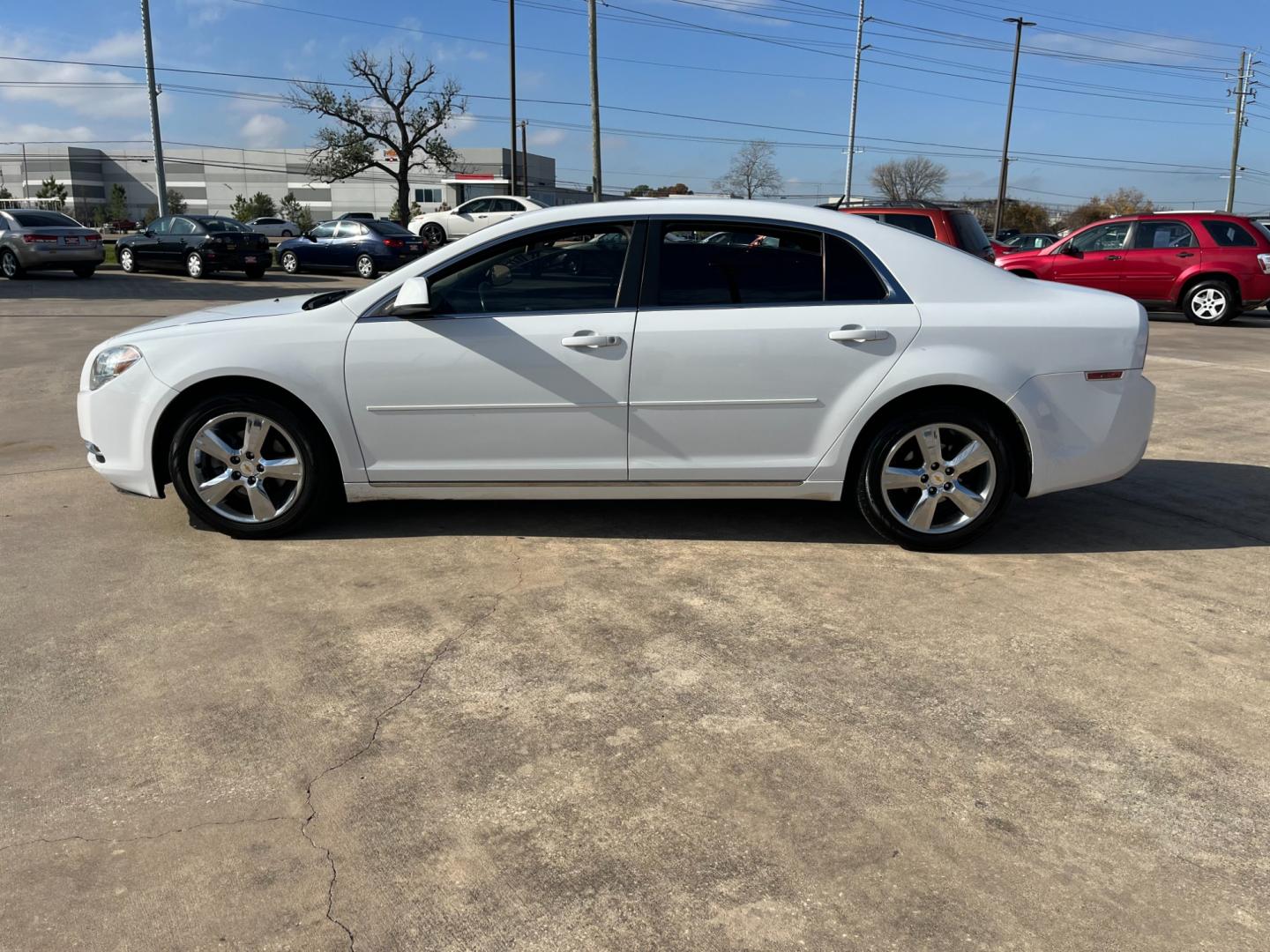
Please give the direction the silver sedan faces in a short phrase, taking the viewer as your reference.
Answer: facing away from the viewer and to the left of the viewer

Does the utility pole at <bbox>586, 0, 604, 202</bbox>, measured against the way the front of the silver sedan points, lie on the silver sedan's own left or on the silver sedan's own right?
on the silver sedan's own right

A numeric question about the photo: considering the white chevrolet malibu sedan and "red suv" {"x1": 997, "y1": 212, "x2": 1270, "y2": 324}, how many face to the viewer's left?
2

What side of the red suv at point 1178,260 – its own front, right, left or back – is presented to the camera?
left

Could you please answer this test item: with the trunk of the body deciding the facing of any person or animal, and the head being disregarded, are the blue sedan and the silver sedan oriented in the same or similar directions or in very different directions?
same or similar directions

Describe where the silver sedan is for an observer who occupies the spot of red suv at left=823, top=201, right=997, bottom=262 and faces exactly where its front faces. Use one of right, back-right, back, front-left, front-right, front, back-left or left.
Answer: front-left

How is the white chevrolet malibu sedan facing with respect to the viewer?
to the viewer's left

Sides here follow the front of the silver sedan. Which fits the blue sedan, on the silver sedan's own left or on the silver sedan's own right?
on the silver sedan's own right

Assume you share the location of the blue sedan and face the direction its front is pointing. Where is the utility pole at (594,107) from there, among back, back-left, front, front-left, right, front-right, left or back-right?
right

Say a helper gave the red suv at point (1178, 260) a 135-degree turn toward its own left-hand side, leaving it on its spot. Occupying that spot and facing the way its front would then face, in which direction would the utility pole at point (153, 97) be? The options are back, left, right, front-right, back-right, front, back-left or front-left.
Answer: back-right

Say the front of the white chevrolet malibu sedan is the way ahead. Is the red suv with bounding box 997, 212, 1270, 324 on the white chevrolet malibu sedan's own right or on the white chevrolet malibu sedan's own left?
on the white chevrolet malibu sedan's own right

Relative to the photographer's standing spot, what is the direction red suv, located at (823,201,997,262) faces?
facing away from the viewer and to the left of the viewer

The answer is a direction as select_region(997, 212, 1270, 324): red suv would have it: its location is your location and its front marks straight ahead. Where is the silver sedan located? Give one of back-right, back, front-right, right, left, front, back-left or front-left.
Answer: front
